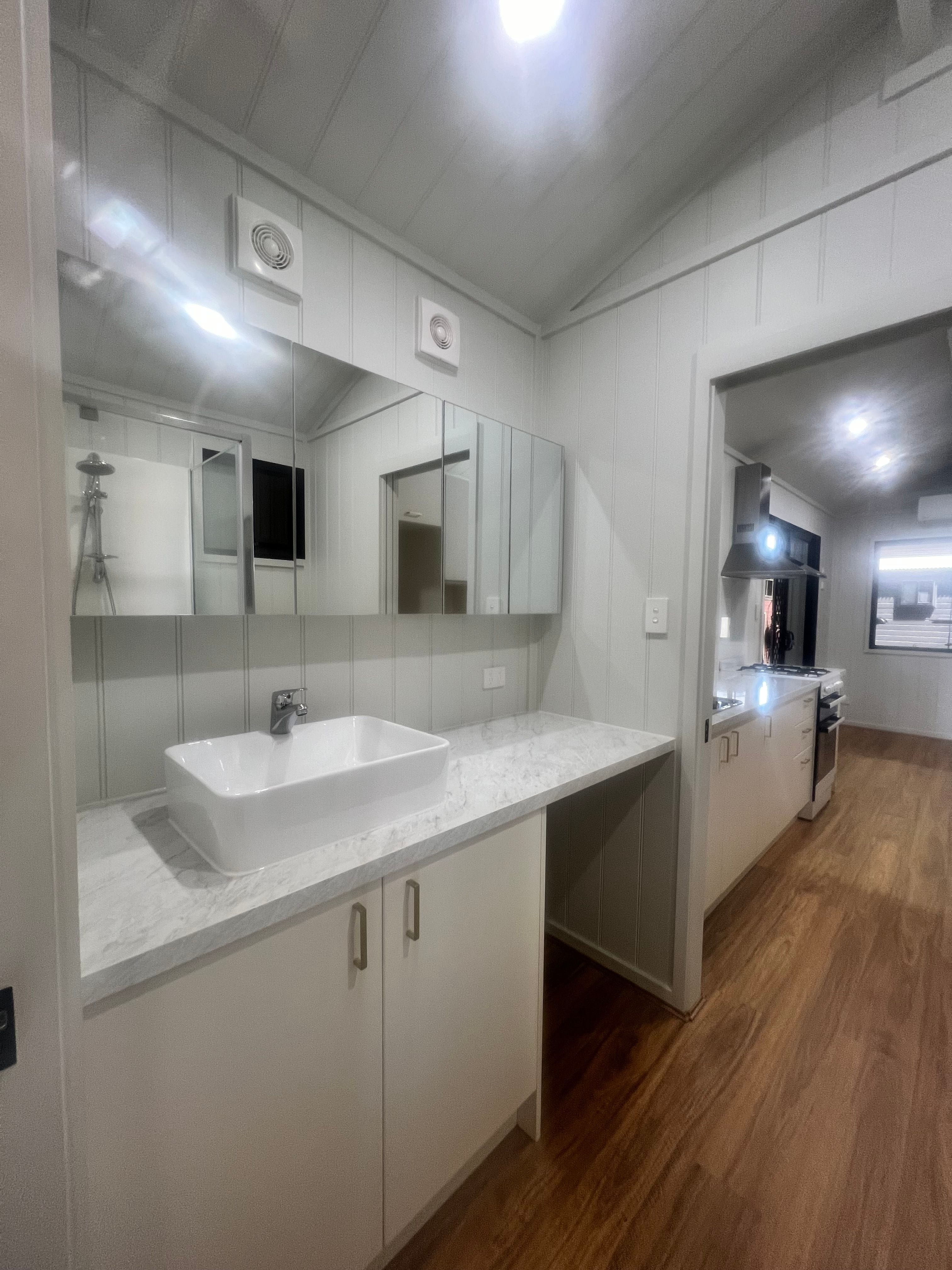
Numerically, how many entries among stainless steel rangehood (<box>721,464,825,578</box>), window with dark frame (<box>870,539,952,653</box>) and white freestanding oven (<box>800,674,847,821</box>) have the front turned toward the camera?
1

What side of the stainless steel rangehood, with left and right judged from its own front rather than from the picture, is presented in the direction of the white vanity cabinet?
right

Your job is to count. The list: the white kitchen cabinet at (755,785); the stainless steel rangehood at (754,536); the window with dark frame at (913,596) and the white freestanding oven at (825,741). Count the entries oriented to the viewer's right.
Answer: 3

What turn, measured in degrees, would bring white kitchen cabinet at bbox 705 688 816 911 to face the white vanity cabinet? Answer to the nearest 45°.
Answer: approximately 90° to its right

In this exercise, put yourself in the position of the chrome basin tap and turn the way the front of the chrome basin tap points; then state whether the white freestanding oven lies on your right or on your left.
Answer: on your left

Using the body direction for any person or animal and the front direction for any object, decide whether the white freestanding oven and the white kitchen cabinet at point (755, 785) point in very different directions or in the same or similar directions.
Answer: same or similar directions

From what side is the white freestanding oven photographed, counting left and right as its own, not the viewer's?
right

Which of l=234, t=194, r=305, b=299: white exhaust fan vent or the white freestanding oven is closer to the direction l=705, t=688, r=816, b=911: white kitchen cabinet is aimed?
the white freestanding oven

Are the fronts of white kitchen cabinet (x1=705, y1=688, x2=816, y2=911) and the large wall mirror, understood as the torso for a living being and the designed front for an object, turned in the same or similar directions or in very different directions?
same or similar directions

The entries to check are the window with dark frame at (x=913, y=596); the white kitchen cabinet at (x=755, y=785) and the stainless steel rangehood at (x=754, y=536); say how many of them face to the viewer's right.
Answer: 2

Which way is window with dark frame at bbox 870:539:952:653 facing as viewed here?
toward the camera

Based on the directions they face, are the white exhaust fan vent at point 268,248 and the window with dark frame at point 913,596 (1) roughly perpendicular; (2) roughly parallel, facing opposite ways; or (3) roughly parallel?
roughly perpendicular

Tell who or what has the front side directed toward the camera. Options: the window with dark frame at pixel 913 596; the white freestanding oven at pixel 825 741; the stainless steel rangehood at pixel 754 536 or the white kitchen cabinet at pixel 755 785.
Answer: the window with dark frame

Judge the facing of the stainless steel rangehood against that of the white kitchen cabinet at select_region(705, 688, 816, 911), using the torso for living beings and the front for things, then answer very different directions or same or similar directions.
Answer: same or similar directions
